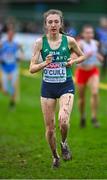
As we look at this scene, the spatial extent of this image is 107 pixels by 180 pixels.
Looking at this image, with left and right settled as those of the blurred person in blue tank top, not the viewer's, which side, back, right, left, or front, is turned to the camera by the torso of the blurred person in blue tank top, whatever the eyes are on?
front

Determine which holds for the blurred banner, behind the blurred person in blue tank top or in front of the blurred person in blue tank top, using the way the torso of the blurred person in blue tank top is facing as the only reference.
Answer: behind
